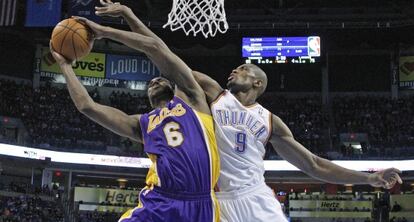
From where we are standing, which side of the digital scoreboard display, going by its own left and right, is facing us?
front

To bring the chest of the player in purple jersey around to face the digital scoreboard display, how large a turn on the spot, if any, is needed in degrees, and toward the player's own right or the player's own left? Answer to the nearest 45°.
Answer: approximately 135° to the player's own right

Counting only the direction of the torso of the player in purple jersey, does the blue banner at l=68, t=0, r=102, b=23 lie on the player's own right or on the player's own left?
on the player's own right

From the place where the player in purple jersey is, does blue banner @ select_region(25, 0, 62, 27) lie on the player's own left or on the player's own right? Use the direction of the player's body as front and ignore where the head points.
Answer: on the player's own right

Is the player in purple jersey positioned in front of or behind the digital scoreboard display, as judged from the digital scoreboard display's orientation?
in front

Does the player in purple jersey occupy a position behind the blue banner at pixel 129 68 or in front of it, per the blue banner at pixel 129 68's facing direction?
in front

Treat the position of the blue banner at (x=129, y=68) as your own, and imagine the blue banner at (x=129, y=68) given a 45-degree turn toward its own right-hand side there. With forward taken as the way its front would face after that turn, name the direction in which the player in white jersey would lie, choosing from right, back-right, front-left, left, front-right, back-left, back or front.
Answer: front-left

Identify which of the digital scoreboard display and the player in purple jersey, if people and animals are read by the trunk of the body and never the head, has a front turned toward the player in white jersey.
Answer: the digital scoreboard display

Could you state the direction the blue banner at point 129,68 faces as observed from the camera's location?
facing the viewer

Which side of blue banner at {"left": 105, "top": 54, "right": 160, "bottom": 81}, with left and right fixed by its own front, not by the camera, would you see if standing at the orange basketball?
front

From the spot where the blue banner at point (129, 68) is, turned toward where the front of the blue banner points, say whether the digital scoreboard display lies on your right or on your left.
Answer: on your left

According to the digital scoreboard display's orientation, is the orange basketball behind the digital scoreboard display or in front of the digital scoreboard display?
in front

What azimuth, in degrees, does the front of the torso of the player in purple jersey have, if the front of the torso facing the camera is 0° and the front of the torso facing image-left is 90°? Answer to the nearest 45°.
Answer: approximately 45°
